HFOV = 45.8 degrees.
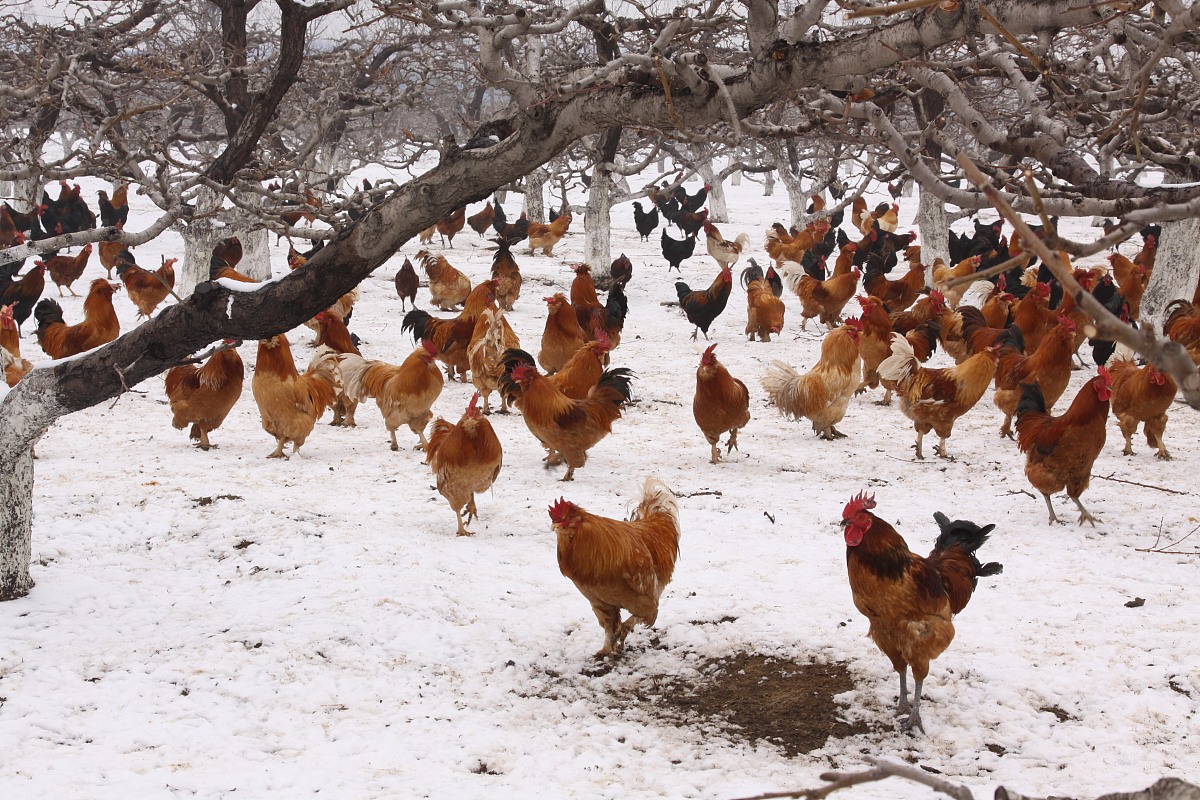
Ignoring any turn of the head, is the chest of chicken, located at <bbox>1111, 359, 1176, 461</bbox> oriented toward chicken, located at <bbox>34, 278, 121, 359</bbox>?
no

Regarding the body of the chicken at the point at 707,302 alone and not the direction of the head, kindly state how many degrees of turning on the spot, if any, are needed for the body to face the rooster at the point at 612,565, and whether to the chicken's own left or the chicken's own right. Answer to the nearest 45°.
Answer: approximately 90° to the chicken's own right

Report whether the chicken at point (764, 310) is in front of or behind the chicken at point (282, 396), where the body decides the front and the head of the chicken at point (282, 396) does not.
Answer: behind

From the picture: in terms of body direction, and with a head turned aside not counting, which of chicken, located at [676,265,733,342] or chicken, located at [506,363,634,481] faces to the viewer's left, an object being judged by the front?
chicken, located at [506,363,634,481]

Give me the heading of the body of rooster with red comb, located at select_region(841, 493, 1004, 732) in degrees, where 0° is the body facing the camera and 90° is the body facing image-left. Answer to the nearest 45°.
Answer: approximately 45°

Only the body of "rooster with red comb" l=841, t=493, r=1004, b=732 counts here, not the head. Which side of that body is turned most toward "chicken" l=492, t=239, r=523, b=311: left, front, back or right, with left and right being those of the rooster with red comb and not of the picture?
right

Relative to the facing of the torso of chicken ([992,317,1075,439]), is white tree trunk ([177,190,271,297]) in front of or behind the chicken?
behind

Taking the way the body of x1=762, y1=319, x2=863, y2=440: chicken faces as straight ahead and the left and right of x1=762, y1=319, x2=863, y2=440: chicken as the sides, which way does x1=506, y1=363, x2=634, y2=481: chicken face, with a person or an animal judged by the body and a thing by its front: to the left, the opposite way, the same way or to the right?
the opposite way

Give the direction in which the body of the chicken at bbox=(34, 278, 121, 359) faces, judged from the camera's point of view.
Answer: to the viewer's right

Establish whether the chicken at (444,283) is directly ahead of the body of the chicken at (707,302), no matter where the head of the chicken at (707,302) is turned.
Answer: no

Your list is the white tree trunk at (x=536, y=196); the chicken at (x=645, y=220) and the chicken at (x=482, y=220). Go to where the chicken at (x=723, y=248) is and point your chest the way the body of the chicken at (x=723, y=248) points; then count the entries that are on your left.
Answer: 0

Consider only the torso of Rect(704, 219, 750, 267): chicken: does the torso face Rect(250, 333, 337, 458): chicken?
no

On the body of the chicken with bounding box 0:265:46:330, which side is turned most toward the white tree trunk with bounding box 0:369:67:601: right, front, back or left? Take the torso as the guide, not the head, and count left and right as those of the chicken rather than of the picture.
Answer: right

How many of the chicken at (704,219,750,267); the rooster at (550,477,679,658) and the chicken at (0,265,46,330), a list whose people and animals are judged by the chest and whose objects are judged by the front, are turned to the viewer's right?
1

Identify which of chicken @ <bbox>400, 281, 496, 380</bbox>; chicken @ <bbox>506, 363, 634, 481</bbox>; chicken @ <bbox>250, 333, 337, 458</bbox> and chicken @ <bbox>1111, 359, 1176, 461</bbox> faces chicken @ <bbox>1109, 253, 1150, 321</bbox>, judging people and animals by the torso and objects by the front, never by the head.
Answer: chicken @ <bbox>400, 281, 496, 380</bbox>

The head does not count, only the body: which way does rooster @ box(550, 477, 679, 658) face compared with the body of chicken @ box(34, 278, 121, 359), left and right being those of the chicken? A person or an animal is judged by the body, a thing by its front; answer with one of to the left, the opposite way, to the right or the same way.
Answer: the opposite way
